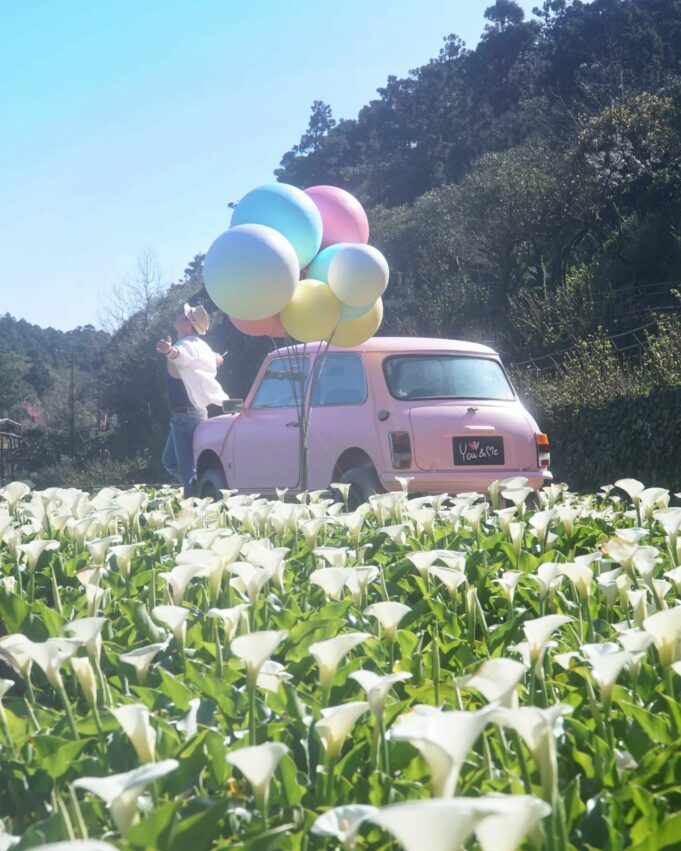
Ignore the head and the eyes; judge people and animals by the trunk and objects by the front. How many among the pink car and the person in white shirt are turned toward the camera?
0

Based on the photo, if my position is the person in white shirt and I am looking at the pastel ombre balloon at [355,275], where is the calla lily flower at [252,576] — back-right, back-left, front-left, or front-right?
front-right

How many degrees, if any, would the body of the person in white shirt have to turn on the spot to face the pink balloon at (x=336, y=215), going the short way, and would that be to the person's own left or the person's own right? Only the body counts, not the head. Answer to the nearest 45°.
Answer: approximately 135° to the person's own left

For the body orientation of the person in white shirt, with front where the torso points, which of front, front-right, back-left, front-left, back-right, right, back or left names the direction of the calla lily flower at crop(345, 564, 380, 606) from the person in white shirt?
left

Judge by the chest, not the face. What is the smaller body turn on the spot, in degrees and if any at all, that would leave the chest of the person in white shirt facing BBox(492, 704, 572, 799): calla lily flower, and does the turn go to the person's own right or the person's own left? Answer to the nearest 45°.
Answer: approximately 90° to the person's own left

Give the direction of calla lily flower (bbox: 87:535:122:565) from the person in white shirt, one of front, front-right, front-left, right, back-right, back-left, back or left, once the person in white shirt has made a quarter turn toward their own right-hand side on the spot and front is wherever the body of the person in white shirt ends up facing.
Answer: back

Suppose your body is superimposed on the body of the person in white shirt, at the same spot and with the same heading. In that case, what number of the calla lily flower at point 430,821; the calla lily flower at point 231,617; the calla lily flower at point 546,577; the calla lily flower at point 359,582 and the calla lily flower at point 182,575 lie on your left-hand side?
5

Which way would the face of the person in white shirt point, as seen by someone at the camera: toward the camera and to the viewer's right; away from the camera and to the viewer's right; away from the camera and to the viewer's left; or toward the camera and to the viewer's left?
toward the camera and to the viewer's left

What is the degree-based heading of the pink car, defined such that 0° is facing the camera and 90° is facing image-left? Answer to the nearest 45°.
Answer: approximately 135°

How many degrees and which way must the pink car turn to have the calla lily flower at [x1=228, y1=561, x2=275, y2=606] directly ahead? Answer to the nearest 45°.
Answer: approximately 135° to its left

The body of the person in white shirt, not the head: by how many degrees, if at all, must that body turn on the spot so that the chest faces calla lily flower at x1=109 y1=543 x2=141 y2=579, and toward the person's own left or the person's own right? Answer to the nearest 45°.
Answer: approximately 90° to the person's own left

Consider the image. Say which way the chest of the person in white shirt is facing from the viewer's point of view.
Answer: to the viewer's left
